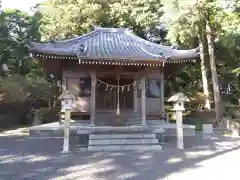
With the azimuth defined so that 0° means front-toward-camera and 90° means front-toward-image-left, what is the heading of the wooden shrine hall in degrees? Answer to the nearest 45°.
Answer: approximately 0°

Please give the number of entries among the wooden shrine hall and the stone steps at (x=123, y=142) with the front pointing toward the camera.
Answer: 2

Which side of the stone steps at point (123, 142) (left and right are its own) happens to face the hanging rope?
back

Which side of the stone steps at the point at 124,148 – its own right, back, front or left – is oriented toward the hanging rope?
back

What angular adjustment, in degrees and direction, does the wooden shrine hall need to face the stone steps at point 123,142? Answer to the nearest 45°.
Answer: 0° — it already faces it
